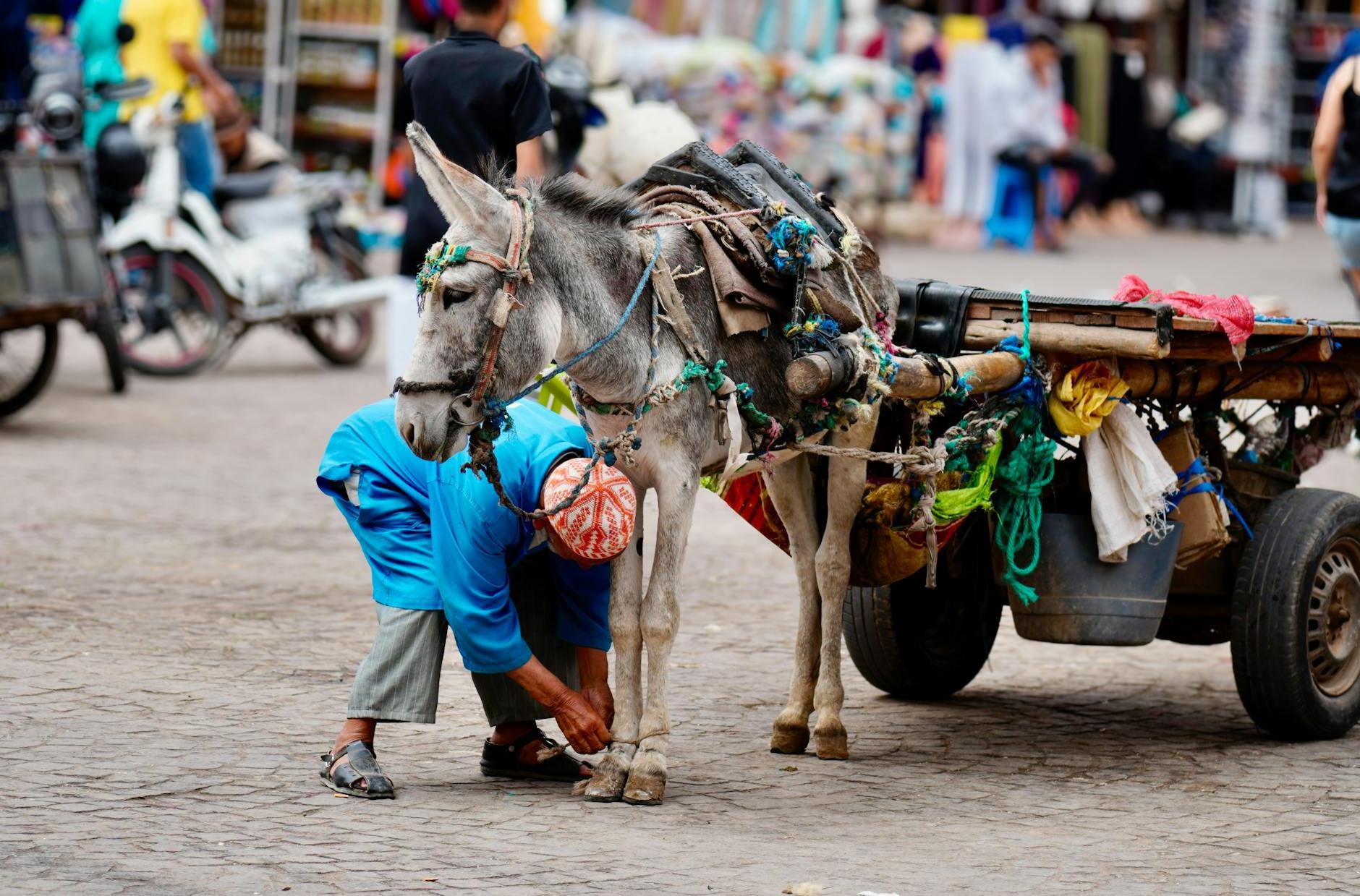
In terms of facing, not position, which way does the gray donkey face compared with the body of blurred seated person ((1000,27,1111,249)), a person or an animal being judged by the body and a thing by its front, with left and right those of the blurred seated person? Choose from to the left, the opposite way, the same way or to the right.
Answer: to the right

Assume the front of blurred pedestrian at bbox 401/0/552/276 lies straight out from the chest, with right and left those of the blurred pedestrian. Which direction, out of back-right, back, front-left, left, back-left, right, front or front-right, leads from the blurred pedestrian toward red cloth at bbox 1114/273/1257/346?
back-right

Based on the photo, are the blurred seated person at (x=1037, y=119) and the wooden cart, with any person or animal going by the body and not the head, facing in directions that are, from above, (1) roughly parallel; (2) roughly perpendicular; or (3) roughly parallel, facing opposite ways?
roughly perpendicular

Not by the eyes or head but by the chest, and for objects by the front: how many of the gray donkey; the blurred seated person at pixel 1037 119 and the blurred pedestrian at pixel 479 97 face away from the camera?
1

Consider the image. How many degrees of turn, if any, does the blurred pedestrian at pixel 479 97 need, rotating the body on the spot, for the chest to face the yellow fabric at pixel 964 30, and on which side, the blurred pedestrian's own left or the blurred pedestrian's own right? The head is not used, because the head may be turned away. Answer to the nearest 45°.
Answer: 0° — they already face it

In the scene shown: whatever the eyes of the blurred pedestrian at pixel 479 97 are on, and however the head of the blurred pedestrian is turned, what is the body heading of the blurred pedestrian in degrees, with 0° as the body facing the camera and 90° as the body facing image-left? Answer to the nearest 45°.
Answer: approximately 180°

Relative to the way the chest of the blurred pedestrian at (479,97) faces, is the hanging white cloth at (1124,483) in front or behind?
behind

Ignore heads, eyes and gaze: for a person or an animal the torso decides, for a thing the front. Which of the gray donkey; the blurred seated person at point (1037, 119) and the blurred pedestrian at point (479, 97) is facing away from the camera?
the blurred pedestrian at point (479, 97)

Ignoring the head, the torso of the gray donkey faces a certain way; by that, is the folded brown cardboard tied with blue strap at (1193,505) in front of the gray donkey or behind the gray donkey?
behind

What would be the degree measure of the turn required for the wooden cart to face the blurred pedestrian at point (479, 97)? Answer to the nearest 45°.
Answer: approximately 45° to its right

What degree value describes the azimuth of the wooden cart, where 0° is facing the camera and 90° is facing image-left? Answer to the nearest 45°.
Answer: approximately 45°

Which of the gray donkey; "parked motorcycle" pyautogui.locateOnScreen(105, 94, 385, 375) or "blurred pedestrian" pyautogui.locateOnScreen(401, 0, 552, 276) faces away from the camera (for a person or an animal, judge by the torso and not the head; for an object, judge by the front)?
the blurred pedestrian

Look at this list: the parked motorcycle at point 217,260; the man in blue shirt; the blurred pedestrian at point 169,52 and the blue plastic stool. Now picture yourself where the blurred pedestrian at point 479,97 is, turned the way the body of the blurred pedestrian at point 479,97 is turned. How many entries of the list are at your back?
1
